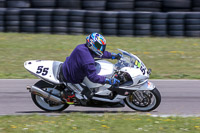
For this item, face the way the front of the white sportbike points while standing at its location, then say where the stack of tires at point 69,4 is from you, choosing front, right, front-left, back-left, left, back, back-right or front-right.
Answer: left

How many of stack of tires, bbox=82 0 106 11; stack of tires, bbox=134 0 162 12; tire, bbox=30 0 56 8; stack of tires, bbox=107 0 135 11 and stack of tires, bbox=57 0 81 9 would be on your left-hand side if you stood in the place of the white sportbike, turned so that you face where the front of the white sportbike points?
5

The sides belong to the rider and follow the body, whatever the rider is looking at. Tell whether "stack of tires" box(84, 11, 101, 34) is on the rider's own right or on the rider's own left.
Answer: on the rider's own left

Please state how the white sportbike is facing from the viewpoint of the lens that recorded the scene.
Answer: facing to the right of the viewer

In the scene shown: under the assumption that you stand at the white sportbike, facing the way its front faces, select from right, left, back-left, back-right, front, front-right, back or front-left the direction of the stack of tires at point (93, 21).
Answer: left

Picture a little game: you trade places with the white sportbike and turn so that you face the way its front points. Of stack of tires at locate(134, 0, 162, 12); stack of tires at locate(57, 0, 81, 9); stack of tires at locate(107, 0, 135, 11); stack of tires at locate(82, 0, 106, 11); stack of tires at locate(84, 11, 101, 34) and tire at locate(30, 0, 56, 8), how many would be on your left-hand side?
6

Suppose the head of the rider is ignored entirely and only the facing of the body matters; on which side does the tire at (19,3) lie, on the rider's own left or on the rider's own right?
on the rider's own left

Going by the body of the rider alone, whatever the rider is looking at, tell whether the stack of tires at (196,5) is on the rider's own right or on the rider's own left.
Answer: on the rider's own left

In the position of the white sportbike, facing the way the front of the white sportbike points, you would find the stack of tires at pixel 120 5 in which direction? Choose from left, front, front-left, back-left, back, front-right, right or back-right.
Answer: left

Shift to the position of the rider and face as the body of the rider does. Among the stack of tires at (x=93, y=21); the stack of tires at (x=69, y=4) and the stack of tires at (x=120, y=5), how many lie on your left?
3

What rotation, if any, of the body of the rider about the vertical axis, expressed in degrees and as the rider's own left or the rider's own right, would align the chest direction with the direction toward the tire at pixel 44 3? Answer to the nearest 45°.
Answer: approximately 90° to the rider's own left

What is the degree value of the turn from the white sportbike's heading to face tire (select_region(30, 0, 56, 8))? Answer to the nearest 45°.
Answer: approximately 90° to its left

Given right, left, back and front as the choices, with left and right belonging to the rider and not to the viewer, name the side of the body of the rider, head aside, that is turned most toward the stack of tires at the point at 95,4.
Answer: left

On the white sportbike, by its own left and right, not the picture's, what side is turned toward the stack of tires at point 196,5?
left

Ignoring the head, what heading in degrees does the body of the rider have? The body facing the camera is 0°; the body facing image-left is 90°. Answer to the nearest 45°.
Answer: approximately 270°

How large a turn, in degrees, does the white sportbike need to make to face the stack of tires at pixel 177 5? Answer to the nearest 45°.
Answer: approximately 90° to its left

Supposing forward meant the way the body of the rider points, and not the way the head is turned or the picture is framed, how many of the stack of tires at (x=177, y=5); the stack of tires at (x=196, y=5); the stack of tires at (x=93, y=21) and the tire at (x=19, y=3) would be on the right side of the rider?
0

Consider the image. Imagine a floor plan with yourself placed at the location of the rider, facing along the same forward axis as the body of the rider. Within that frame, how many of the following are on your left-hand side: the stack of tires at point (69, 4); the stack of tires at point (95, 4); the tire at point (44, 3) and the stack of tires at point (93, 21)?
4
